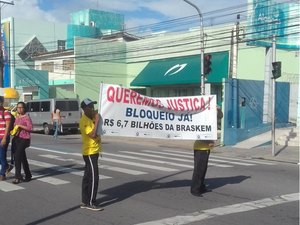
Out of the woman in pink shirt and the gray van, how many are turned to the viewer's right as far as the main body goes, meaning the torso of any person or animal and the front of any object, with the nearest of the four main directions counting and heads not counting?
0

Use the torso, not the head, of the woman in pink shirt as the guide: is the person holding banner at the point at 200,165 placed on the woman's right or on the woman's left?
on the woman's left

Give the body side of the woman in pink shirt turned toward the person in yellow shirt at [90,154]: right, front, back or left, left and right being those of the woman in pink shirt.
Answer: left
